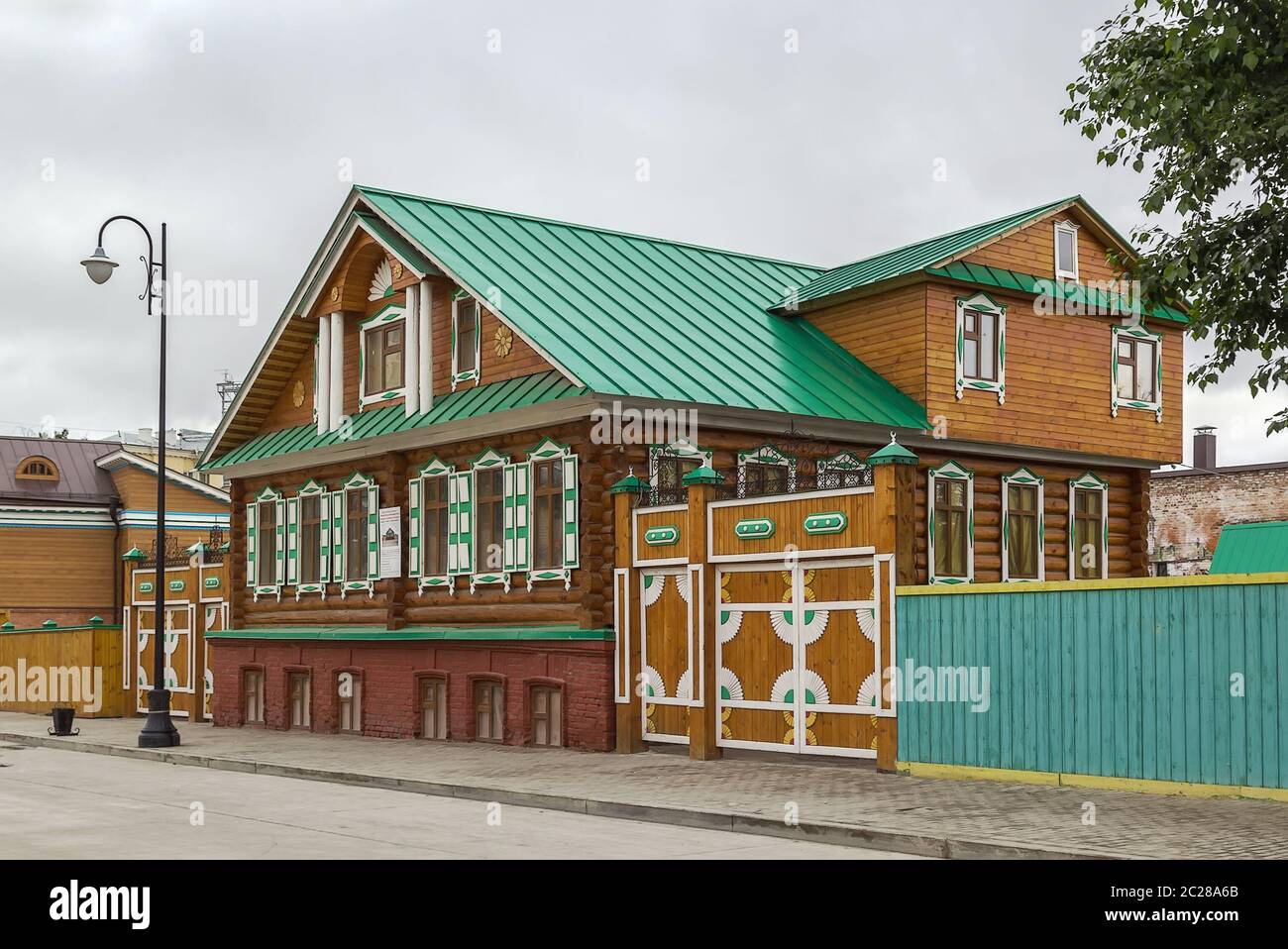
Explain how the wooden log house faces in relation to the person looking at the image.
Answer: facing the viewer and to the left of the viewer

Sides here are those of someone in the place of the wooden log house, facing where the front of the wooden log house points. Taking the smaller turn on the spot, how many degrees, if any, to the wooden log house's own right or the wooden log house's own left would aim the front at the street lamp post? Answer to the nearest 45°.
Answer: approximately 45° to the wooden log house's own right

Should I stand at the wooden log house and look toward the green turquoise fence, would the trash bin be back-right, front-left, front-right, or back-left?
back-right

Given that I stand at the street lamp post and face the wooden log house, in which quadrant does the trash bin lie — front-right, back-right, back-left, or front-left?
back-left
